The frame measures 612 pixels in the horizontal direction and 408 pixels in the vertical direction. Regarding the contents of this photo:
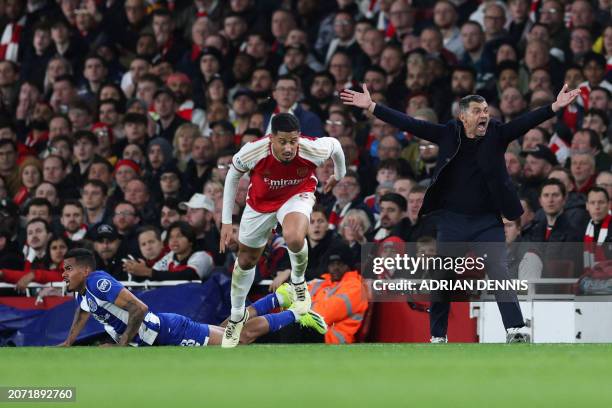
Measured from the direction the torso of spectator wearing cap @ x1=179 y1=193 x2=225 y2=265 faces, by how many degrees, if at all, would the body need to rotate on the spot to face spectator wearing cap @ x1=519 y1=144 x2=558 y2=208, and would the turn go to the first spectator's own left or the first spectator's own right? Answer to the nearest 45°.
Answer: approximately 135° to the first spectator's own left

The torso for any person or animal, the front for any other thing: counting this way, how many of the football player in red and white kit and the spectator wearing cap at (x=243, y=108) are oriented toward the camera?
2

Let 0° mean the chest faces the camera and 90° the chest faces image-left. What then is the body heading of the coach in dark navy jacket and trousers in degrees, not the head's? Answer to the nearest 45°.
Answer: approximately 0°

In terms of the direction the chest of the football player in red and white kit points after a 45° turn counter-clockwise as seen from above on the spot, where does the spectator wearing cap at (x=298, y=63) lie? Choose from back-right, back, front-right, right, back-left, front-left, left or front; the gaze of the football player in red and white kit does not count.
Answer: back-left

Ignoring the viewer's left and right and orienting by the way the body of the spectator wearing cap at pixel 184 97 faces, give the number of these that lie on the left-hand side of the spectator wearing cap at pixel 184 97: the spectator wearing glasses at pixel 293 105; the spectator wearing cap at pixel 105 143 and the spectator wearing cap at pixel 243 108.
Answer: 2

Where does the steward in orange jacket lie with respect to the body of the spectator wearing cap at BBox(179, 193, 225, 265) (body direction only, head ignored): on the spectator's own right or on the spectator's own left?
on the spectator's own left
